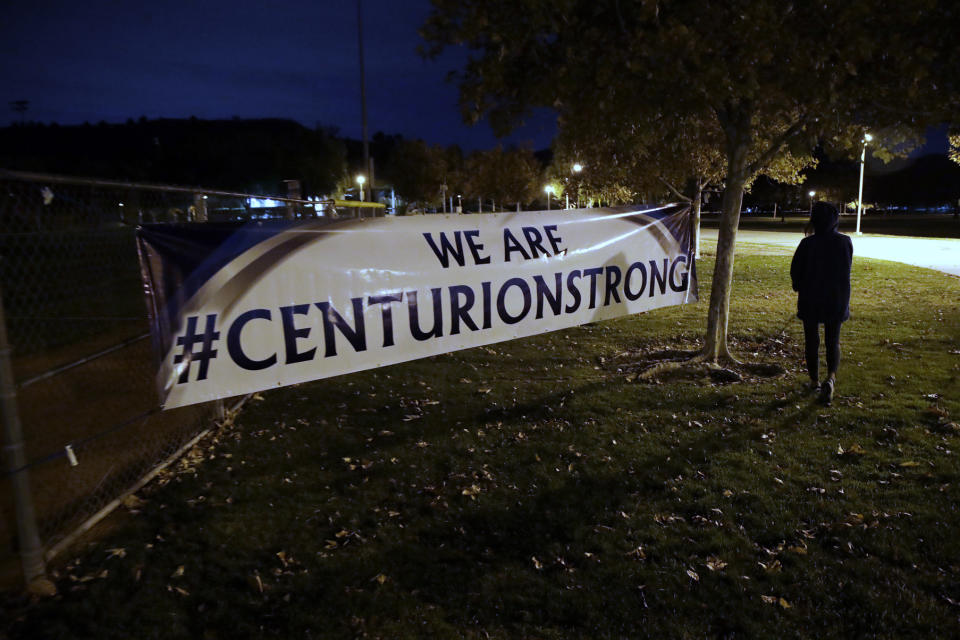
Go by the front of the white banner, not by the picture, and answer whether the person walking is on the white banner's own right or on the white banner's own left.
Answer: on the white banner's own left

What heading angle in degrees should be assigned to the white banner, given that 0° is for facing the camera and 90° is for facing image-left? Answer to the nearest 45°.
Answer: approximately 315°
